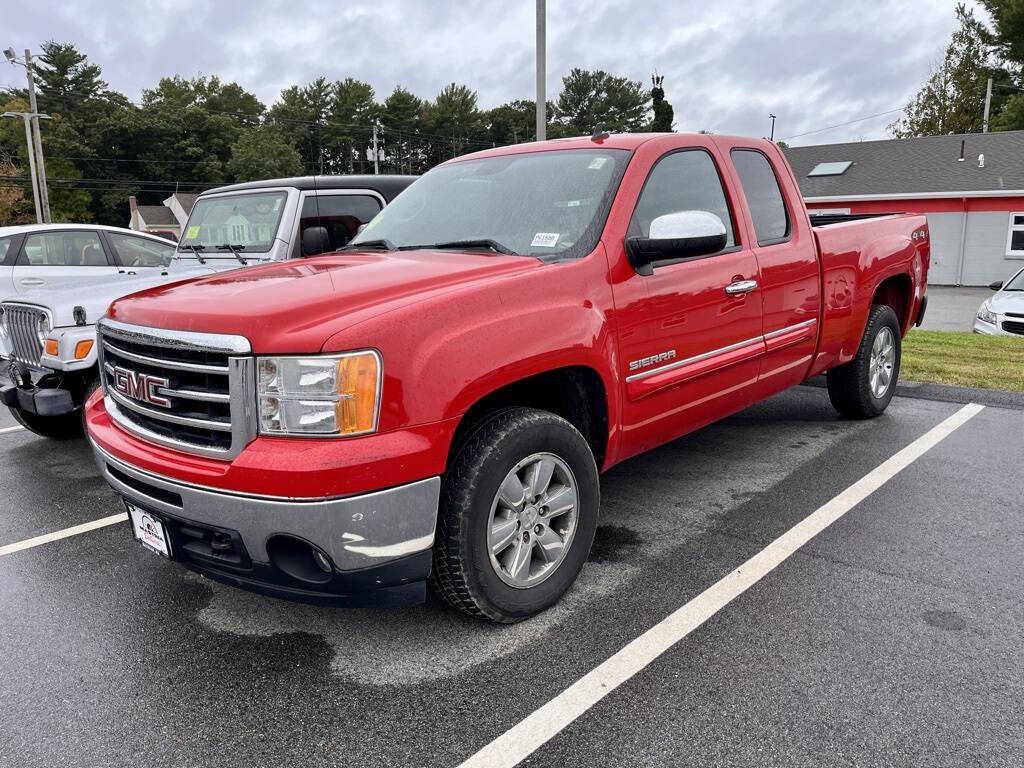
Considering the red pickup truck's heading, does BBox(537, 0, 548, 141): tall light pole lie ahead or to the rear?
to the rear

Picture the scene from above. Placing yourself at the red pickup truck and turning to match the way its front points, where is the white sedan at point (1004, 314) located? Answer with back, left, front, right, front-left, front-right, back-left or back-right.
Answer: back

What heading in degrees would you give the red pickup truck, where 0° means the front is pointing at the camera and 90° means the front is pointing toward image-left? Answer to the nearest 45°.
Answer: approximately 45°

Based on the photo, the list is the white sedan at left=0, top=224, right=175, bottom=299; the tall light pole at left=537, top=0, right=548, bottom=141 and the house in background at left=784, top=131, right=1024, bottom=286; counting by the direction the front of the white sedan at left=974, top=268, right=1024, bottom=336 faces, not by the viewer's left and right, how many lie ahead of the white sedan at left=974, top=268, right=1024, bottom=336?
2

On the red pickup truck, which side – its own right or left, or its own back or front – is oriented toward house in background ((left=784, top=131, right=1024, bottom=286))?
back

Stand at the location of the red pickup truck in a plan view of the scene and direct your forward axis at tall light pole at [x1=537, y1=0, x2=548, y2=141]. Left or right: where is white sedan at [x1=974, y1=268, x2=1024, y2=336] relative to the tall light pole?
right

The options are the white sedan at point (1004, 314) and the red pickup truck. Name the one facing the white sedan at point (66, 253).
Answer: the white sedan at point (1004, 314)

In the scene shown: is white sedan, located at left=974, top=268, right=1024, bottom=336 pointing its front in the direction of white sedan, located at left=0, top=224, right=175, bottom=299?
yes

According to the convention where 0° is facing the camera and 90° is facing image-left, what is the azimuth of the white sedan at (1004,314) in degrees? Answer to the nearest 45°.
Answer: approximately 45°

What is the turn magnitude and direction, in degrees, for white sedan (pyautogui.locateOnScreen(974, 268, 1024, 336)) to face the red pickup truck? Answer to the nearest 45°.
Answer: approximately 45° to its left
